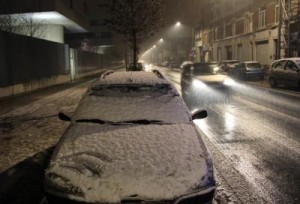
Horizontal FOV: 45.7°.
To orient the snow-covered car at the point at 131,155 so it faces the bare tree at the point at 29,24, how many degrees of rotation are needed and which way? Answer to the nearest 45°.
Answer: approximately 180°

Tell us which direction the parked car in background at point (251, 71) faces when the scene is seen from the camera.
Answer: facing away from the viewer and to the left of the viewer

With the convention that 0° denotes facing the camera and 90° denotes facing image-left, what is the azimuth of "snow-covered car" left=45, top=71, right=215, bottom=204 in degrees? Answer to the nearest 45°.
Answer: approximately 0°

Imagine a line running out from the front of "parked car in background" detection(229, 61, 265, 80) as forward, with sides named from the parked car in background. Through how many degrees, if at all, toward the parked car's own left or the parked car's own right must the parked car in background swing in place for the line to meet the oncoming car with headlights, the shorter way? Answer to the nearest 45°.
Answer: approximately 135° to the parked car's own left

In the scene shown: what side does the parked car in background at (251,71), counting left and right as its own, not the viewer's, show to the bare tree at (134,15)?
left

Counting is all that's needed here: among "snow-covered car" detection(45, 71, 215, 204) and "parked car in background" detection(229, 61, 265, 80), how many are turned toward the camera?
1

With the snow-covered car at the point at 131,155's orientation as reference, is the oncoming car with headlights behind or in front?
behind

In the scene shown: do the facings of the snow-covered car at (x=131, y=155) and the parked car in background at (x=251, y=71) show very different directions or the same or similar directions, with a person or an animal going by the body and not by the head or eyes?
very different directions

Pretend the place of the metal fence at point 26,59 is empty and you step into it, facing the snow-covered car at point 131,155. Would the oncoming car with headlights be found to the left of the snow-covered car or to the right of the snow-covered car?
left

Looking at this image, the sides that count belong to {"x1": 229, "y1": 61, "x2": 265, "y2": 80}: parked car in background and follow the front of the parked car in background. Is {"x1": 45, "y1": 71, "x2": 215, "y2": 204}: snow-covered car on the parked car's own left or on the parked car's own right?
on the parked car's own left

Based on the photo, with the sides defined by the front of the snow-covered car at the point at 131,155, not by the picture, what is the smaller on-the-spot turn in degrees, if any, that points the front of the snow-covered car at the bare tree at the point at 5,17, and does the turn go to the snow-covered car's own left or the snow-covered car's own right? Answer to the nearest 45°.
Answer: approximately 180°

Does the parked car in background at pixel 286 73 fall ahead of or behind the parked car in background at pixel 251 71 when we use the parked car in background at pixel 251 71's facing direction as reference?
behind
